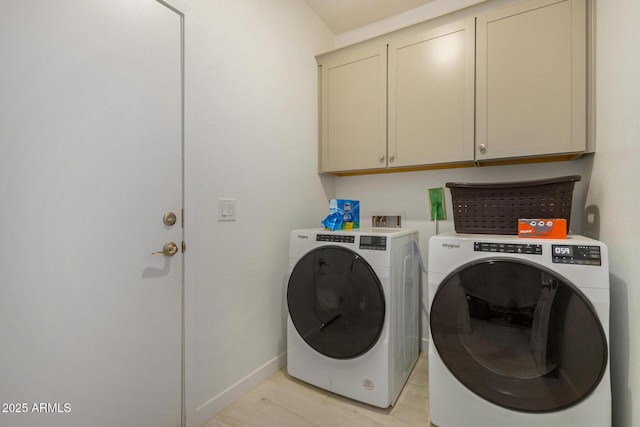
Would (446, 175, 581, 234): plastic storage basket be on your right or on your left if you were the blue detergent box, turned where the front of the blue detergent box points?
on your left

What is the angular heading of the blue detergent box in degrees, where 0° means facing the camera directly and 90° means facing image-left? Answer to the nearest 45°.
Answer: approximately 0°

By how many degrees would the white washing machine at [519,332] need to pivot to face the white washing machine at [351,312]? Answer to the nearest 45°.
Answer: approximately 90° to its right

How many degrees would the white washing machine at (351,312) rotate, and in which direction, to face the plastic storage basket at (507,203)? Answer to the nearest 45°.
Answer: approximately 135° to its left

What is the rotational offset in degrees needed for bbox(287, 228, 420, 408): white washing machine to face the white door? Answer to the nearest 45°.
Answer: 0° — it already faces it

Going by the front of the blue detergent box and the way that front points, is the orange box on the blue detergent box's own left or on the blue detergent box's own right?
on the blue detergent box's own left

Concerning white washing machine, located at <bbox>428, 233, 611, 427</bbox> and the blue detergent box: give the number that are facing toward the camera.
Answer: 2
